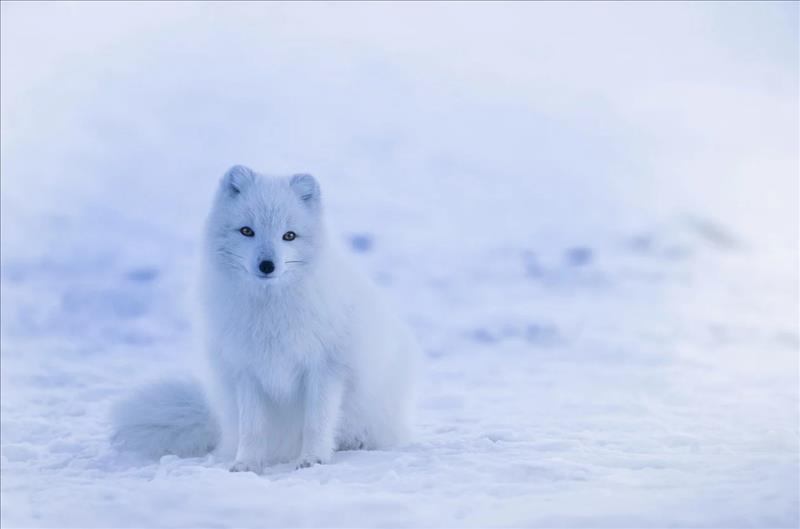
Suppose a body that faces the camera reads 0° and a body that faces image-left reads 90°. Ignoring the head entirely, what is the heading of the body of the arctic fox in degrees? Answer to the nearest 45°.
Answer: approximately 45°
